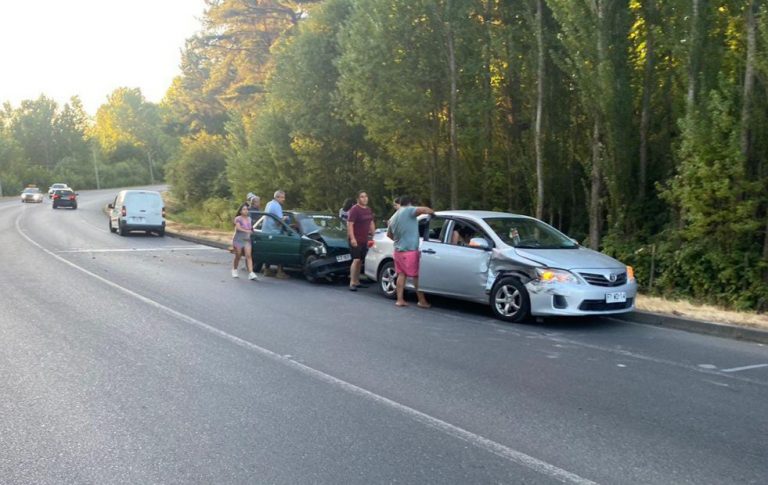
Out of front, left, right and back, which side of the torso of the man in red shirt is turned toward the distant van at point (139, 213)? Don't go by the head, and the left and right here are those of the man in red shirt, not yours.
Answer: back

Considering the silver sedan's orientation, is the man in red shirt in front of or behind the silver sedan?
behind

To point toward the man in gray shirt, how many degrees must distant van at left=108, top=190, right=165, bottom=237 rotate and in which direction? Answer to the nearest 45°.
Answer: approximately 180°

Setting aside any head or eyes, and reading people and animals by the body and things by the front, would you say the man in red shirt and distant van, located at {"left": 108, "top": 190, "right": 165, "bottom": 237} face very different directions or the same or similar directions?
very different directions

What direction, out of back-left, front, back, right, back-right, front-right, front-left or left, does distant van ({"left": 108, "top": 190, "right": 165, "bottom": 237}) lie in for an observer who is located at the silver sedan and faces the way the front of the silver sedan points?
back

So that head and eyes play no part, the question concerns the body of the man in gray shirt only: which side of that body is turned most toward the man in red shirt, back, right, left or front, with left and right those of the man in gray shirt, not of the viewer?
left

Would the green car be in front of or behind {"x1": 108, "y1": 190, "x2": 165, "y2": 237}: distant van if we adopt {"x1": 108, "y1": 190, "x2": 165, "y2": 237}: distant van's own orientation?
behind

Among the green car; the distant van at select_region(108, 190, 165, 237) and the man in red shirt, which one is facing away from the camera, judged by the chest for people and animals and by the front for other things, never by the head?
the distant van

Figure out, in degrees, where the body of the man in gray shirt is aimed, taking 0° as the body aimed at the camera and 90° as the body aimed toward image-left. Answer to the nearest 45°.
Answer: approximately 225°

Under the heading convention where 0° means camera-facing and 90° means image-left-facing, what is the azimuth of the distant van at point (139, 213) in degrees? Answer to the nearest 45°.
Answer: approximately 180°

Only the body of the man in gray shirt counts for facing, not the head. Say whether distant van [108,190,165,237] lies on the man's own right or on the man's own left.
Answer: on the man's own left

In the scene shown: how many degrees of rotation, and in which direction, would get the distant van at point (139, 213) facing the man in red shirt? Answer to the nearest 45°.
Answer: approximately 180°

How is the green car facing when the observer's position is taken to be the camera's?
facing the viewer and to the right of the viewer
